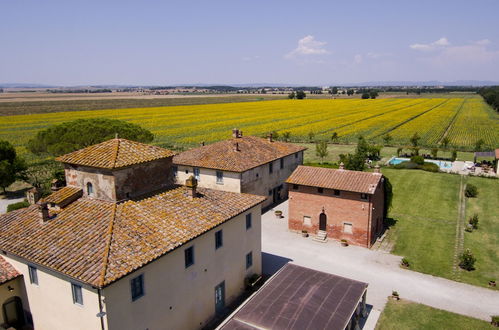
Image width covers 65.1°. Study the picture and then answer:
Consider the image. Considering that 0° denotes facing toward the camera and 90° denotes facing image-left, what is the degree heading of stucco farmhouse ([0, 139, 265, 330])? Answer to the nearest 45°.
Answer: approximately 315°

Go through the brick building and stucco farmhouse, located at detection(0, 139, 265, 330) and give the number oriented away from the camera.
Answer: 0

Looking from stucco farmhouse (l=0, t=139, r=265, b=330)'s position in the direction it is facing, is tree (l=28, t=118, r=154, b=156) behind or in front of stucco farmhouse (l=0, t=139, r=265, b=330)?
behind

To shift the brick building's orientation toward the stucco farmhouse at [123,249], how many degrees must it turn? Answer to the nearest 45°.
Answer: approximately 45° to its right

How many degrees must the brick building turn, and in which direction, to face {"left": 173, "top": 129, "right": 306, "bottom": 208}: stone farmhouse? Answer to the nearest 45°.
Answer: approximately 135° to its right

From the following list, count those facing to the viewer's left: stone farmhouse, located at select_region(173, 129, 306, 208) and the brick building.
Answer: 0

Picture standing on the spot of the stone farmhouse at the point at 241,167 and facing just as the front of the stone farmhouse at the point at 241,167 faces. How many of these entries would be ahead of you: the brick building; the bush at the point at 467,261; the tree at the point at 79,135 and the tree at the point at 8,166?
2

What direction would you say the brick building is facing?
toward the camera

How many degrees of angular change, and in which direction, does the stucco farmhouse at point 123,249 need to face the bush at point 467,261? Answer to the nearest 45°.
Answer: approximately 45° to its left

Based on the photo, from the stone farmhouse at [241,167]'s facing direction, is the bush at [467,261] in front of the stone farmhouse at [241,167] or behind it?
in front

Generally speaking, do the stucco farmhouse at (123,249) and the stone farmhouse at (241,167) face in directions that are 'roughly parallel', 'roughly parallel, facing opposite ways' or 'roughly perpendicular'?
roughly parallel

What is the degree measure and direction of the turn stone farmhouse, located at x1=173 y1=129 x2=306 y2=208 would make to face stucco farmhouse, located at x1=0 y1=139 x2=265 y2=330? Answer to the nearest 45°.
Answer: approximately 45° to its right

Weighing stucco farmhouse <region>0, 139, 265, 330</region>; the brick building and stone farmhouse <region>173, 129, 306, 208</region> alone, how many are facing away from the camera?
0

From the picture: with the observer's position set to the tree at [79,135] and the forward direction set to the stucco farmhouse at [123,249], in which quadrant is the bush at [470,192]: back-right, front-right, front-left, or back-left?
front-left

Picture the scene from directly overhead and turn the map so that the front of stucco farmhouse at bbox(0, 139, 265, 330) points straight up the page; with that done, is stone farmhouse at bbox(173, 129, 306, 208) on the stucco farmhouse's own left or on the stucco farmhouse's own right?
on the stucco farmhouse's own left

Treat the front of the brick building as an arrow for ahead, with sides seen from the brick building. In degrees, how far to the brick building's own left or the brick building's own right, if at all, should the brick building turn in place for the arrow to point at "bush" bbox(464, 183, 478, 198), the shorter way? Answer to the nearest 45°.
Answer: approximately 135° to the brick building's own left

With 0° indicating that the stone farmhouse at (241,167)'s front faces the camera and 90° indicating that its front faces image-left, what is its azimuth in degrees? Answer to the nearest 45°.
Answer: approximately 315°
